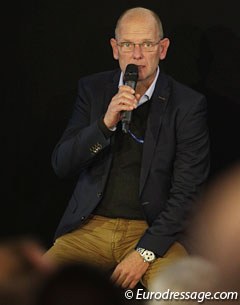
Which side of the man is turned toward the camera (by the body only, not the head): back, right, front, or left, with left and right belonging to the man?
front

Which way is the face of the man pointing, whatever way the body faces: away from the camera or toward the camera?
toward the camera
